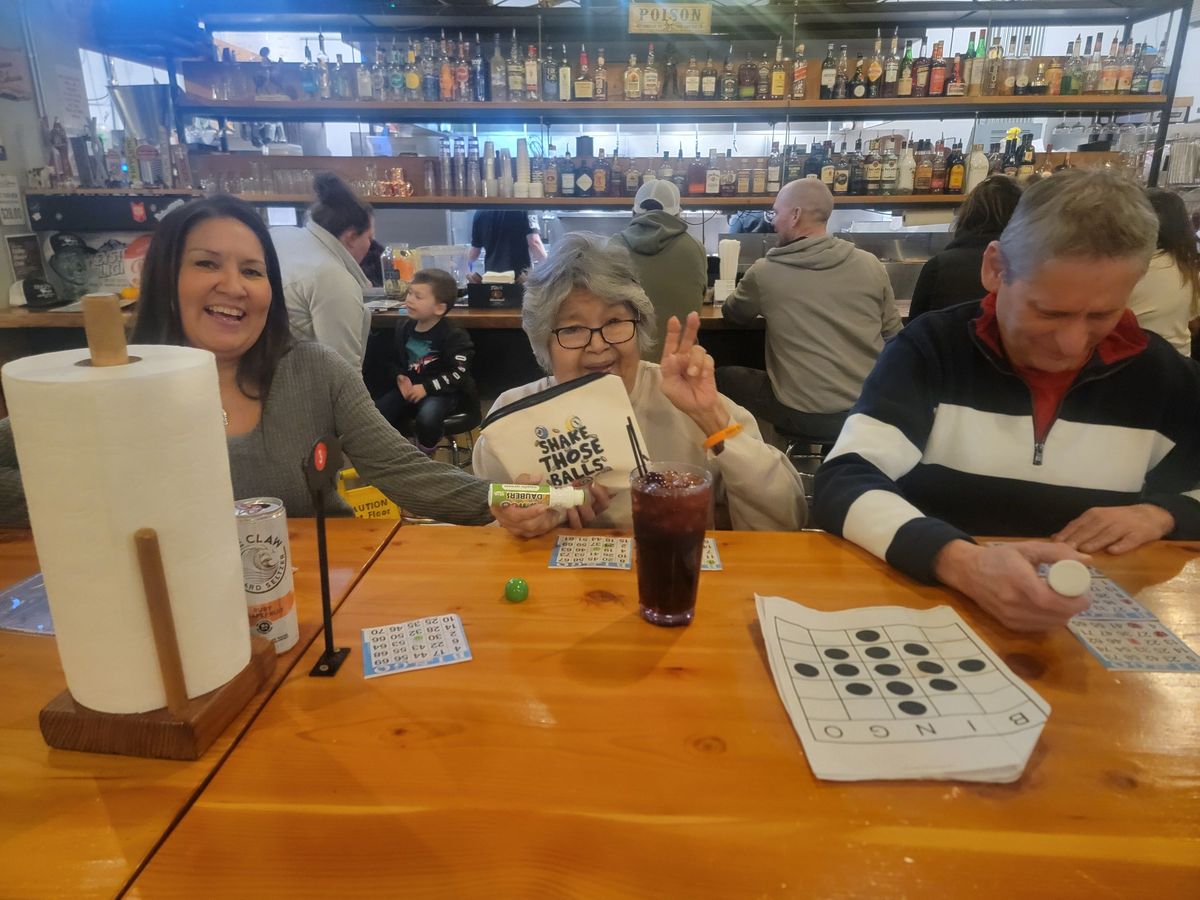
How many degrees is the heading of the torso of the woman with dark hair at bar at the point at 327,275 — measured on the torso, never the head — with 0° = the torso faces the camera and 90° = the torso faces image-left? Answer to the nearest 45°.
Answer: approximately 225°

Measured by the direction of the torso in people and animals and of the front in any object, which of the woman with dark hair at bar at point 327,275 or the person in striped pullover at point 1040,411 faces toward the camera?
the person in striped pullover

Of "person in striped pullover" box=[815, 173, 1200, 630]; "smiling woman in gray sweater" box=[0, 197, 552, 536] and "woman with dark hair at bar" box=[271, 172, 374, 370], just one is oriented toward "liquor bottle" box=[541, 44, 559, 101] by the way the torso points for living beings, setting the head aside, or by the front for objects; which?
the woman with dark hair at bar

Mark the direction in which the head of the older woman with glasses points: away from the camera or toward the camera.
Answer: toward the camera

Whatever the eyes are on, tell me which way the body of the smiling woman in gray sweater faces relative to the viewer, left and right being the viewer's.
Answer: facing the viewer

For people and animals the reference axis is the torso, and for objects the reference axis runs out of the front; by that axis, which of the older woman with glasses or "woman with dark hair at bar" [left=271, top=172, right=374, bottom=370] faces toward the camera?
the older woman with glasses

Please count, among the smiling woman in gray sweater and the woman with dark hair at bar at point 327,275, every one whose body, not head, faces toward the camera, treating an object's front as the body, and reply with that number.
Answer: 1

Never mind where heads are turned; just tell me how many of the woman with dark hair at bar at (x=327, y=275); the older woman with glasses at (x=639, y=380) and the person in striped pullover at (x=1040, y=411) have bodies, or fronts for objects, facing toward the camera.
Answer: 2

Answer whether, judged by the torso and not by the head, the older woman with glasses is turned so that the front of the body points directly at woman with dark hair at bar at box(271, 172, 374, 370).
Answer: no

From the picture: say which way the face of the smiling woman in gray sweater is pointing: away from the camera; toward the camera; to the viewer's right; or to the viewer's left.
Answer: toward the camera

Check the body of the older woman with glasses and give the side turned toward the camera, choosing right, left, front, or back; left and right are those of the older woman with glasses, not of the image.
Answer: front

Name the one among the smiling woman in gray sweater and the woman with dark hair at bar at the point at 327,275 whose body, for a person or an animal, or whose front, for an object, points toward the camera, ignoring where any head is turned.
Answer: the smiling woman in gray sweater

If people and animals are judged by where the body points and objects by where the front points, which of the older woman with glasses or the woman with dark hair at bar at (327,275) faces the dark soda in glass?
the older woman with glasses
